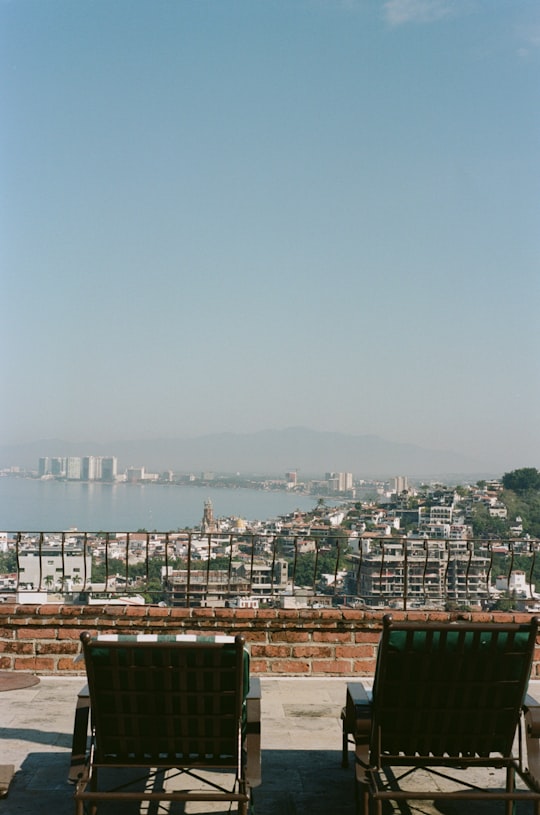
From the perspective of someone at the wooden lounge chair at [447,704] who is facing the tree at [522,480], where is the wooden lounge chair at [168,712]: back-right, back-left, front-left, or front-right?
back-left

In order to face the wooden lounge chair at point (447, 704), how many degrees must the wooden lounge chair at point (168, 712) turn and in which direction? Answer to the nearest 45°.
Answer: approximately 90° to its right

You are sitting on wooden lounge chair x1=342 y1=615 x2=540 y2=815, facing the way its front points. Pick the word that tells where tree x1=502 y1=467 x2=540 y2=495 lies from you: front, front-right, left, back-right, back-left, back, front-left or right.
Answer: front

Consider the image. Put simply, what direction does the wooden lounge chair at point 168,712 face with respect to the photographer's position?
facing away from the viewer

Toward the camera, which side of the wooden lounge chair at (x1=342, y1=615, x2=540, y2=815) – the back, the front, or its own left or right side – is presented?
back

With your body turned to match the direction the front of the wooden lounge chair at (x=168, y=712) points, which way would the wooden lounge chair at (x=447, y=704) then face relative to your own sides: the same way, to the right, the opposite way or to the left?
the same way

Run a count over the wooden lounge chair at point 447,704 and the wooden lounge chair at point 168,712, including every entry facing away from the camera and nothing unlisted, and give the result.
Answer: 2

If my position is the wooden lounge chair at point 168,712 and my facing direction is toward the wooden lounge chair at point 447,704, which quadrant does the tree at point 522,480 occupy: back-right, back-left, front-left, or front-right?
front-left

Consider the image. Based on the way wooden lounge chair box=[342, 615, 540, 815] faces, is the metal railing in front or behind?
in front

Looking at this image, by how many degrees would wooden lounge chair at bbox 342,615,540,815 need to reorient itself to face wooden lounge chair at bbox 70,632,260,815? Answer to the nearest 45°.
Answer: approximately 90° to its left
